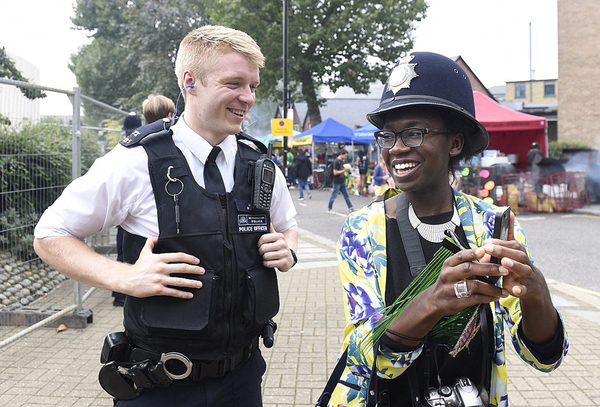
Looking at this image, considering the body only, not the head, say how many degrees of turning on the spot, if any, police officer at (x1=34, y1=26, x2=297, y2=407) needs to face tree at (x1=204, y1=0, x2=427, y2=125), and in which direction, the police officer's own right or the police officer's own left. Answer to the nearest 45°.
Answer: approximately 135° to the police officer's own left

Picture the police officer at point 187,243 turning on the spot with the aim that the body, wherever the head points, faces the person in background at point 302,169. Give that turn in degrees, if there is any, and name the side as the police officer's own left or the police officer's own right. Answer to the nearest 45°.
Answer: approximately 135° to the police officer's own left

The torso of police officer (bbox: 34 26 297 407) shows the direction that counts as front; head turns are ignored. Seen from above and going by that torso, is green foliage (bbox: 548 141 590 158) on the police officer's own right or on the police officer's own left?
on the police officer's own left

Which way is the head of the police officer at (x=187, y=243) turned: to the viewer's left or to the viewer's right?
to the viewer's right

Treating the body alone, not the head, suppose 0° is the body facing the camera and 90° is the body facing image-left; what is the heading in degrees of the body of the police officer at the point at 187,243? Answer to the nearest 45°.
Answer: approximately 315°

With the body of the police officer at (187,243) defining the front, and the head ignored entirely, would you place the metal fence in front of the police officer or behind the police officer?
behind

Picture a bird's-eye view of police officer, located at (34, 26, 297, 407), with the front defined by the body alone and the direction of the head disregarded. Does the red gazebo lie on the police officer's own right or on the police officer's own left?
on the police officer's own left

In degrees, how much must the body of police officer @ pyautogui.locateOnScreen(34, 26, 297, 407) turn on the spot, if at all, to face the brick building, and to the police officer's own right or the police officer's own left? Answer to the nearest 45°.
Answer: approximately 90° to the police officer's own left
